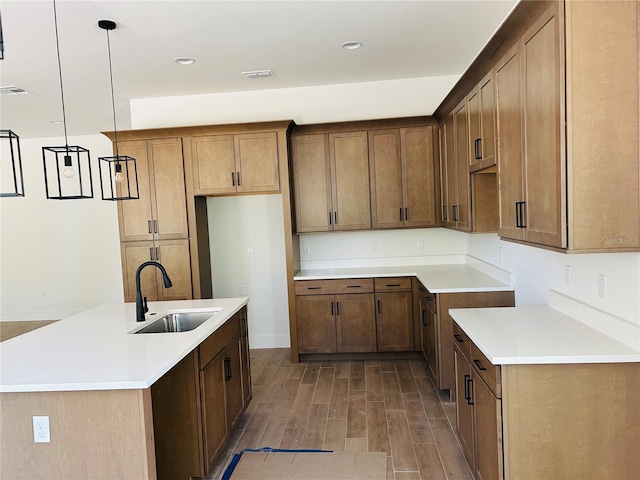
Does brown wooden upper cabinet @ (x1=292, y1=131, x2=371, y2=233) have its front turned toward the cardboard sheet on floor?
yes

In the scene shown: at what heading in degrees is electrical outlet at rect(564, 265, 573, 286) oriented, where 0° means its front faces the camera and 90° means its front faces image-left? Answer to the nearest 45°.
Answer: approximately 45°

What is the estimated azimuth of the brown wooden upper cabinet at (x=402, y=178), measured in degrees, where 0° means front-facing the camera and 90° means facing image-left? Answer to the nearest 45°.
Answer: approximately 0°

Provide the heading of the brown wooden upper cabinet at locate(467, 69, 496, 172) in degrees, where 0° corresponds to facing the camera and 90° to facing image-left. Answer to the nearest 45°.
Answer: approximately 90°

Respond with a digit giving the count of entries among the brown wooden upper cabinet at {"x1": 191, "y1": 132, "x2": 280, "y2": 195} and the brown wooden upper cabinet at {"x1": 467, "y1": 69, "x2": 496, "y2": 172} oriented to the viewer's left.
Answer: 1

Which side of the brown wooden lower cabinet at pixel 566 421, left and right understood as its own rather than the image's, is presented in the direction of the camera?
left

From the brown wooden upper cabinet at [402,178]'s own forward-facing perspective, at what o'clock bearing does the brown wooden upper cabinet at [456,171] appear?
the brown wooden upper cabinet at [456,171] is roughly at 11 o'clock from the brown wooden upper cabinet at [402,178].

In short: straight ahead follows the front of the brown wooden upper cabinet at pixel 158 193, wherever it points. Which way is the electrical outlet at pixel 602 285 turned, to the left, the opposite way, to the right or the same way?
to the right

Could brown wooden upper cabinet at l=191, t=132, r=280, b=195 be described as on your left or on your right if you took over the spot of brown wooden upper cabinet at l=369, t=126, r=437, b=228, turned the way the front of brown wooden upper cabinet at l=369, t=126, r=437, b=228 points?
on your right

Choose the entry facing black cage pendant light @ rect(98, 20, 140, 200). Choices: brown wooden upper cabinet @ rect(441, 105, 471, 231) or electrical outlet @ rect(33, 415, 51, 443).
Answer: the brown wooden upper cabinet

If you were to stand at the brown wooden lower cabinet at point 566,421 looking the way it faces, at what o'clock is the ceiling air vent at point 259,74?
The ceiling air vent is roughly at 1 o'clock from the brown wooden lower cabinet.

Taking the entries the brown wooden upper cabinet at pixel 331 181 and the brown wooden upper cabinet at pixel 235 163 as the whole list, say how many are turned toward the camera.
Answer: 2

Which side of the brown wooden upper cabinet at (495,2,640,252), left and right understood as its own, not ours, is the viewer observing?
left

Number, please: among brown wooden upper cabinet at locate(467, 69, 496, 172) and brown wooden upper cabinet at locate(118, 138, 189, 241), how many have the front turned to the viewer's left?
1

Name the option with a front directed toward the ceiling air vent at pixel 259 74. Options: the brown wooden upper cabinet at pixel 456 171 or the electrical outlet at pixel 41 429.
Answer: the brown wooden upper cabinet

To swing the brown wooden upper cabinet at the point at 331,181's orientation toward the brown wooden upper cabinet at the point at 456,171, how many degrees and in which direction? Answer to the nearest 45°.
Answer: approximately 45° to its left
